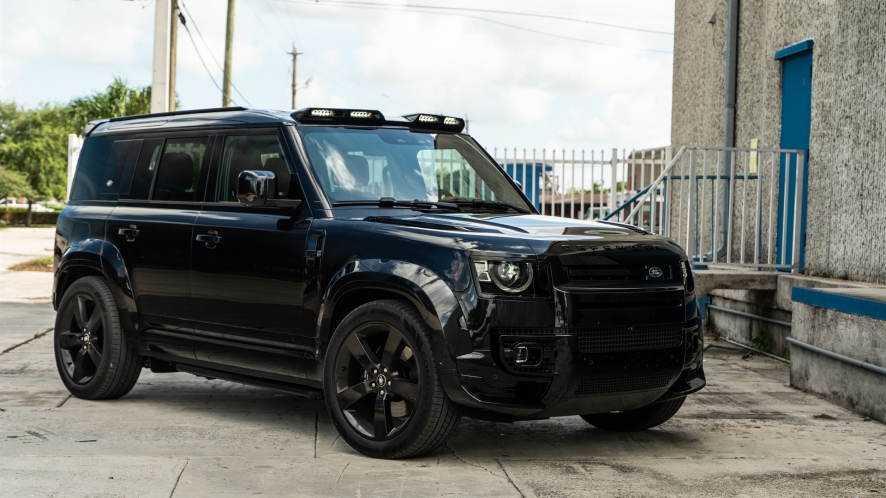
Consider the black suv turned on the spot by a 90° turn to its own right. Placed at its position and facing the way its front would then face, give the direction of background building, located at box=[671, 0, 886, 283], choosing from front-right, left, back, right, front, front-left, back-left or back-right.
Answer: back

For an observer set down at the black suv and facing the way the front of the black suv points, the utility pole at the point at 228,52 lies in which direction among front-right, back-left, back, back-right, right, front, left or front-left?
back-left

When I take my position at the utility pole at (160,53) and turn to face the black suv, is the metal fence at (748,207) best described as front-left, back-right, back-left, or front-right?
front-left

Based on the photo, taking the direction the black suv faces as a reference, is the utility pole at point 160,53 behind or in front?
behind

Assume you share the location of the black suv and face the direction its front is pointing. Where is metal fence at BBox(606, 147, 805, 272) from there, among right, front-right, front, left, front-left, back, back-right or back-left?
left

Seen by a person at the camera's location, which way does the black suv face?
facing the viewer and to the right of the viewer
